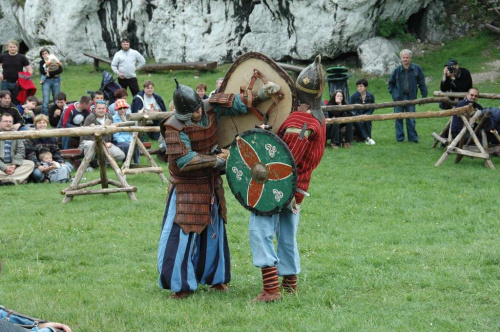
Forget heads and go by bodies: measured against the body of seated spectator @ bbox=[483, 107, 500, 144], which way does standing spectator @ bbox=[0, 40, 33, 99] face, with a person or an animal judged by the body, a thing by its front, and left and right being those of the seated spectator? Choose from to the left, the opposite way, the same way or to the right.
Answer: to the left

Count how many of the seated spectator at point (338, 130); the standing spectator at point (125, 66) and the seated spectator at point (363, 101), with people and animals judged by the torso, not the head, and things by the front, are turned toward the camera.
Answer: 3

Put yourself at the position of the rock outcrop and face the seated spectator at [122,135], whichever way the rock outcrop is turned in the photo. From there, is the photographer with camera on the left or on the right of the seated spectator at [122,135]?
left

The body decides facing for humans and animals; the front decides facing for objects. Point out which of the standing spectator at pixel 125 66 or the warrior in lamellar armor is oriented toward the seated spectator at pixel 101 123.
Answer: the standing spectator

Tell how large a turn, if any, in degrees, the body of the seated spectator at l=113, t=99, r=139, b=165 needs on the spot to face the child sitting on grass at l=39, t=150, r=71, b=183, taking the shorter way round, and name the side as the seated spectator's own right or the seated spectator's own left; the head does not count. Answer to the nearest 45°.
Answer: approximately 90° to the seated spectator's own right

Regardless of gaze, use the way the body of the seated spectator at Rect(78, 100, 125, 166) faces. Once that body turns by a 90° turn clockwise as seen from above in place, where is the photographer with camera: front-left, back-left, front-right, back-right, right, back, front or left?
back

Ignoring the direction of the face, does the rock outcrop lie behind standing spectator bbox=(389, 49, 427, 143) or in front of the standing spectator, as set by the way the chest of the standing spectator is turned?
behind

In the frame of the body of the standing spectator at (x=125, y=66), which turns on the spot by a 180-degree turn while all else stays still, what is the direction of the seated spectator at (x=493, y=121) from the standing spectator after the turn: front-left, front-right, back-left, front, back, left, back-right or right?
back-right

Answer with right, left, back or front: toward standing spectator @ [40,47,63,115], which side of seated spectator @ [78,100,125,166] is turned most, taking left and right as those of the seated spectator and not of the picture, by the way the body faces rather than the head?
back

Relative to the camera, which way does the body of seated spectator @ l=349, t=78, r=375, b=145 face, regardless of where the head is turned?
toward the camera

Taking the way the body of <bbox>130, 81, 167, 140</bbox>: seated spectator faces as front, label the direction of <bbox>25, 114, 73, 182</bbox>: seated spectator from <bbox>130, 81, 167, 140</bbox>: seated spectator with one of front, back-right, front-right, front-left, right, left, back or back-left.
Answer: front-right

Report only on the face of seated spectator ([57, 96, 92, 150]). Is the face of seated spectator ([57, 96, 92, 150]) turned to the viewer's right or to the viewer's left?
to the viewer's right

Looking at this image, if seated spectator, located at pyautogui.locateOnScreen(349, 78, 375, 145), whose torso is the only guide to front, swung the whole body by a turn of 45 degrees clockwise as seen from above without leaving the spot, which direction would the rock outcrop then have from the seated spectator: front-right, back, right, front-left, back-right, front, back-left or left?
back-right

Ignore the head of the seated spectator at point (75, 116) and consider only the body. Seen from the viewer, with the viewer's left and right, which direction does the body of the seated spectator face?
facing the viewer and to the right of the viewer
